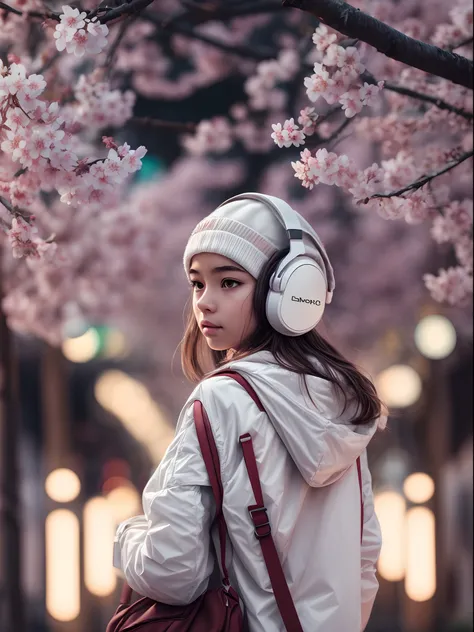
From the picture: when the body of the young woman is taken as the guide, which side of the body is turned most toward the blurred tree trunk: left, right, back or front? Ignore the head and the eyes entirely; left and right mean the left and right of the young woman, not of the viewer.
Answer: front

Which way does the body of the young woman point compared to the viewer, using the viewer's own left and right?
facing away from the viewer and to the left of the viewer

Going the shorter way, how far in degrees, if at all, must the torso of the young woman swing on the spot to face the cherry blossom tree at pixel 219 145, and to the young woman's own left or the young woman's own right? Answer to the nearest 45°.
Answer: approximately 45° to the young woman's own right

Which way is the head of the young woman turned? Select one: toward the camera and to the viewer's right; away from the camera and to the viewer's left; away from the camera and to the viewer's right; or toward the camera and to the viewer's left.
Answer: toward the camera and to the viewer's left
